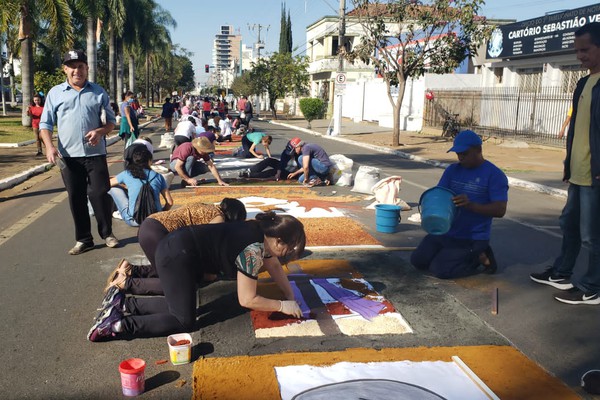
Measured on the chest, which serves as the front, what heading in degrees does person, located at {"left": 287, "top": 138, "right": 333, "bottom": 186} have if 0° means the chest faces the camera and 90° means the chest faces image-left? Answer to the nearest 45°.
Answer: approximately 90°

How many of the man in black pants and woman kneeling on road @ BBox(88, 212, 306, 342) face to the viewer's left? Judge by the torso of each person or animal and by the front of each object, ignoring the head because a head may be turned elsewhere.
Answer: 0

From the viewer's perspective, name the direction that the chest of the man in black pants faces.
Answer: toward the camera

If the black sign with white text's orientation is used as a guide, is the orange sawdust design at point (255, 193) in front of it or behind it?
in front

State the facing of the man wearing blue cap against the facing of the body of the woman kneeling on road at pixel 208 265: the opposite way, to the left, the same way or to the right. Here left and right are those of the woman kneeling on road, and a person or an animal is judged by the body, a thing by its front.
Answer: the opposite way

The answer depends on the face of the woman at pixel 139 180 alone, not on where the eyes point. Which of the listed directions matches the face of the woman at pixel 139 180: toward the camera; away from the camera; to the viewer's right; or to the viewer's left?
away from the camera

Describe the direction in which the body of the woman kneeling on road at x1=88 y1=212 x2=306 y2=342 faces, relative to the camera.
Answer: to the viewer's right

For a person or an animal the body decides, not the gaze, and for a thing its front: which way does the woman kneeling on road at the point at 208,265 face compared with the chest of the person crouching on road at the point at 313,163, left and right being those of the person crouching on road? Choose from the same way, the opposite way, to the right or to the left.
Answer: the opposite way

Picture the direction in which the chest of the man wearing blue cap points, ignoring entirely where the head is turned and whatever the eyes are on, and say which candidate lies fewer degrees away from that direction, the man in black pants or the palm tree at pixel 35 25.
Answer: the man in black pants

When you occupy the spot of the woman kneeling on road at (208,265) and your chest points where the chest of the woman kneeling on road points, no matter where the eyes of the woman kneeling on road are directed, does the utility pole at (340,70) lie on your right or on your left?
on your left

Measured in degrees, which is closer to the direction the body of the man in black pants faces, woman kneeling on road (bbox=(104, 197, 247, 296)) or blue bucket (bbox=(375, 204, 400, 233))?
the woman kneeling on road

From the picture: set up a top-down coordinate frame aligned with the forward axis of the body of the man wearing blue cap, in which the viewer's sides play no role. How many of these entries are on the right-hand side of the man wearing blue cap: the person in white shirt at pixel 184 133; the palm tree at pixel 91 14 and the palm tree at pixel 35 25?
3

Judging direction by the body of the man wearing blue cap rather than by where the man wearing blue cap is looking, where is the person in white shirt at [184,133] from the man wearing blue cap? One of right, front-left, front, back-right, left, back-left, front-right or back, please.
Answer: right

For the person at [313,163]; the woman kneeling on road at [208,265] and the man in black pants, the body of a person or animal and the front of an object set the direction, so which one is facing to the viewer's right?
the woman kneeling on road

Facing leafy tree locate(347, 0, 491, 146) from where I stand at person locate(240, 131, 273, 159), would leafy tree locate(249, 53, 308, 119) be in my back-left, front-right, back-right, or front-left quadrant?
front-left

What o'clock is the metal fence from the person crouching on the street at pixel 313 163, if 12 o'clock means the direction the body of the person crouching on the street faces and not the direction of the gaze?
The metal fence is roughly at 4 o'clock from the person crouching on the street.

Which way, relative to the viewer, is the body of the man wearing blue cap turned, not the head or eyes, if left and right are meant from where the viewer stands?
facing the viewer and to the left of the viewer

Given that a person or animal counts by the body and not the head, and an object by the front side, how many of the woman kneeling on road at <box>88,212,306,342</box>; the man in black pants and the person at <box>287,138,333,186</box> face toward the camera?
1

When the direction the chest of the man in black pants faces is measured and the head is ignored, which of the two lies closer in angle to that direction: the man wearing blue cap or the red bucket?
the red bucket

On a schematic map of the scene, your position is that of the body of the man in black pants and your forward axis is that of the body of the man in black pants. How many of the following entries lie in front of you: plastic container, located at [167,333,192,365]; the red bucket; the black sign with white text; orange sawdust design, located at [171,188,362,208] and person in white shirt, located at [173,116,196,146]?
2

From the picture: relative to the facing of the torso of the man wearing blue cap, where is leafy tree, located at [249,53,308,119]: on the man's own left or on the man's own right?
on the man's own right
